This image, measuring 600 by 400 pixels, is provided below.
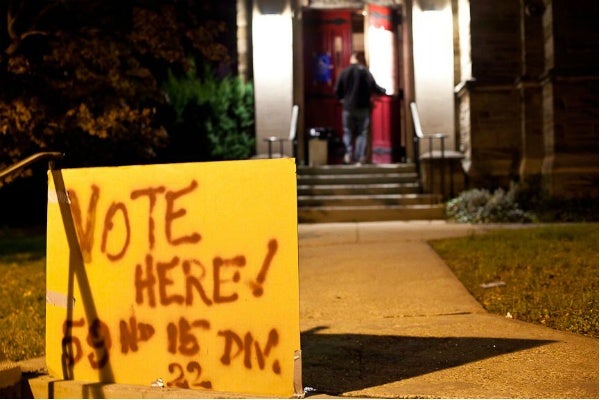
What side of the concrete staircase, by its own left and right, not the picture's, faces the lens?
front

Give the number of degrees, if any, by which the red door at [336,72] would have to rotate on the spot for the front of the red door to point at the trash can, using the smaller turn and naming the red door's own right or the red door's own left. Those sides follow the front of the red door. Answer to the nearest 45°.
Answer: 0° — it already faces it

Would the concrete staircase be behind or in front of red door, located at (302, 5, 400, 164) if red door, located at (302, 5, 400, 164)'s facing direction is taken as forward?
in front

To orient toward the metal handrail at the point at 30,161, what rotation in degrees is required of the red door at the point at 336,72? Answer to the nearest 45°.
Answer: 0° — it already faces it

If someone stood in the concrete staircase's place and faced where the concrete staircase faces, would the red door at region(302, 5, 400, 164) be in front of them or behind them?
behind

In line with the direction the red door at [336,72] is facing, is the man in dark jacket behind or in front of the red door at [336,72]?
in front

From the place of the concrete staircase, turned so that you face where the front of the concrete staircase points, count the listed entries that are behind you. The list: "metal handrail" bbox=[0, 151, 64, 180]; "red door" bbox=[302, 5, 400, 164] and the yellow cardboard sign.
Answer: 1

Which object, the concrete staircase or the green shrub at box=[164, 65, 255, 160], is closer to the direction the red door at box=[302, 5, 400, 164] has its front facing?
the concrete staircase

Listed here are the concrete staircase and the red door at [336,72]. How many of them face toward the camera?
2

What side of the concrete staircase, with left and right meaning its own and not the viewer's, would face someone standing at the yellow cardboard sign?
front
